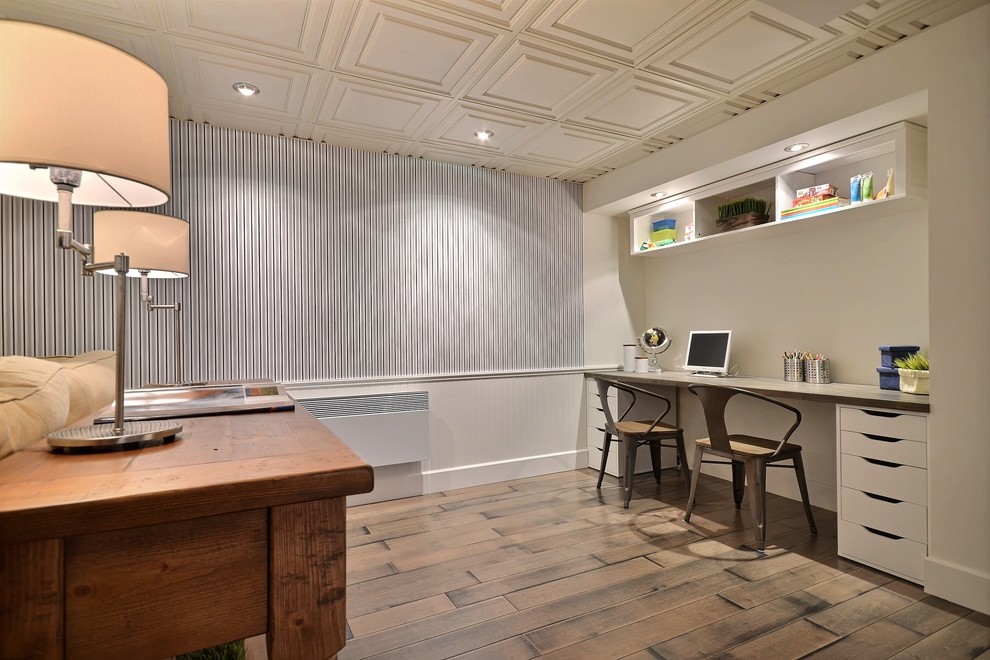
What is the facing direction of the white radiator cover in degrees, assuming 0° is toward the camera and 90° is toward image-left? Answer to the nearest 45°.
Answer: approximately 0°

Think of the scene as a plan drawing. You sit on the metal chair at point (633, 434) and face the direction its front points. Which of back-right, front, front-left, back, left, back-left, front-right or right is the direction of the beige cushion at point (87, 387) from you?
back

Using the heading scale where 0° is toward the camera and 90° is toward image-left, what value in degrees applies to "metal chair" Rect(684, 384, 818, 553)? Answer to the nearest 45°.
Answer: approximately 225°

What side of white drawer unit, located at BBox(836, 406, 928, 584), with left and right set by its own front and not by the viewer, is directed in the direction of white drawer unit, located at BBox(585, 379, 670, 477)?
right

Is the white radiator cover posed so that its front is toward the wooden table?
yes

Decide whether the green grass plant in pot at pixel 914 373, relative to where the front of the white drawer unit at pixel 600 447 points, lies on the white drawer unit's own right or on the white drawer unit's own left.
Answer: on the white drawer unit's own left

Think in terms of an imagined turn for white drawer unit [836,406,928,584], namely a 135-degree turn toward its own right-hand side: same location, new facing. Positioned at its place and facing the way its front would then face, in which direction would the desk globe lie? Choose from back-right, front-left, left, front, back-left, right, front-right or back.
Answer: front-left

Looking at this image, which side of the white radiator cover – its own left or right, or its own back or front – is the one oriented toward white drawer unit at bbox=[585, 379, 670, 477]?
left

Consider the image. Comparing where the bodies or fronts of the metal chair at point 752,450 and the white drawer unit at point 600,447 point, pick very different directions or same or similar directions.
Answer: very different directions

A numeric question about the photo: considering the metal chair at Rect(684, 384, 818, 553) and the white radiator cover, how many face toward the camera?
1

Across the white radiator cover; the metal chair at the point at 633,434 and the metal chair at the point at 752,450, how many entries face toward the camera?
1

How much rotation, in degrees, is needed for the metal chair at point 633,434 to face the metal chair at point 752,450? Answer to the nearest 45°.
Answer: approximately 90° to its right
